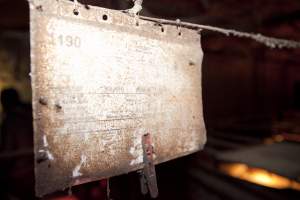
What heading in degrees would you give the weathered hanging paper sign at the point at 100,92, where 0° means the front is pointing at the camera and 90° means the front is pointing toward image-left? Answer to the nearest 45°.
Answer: approximately 315°
